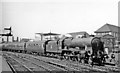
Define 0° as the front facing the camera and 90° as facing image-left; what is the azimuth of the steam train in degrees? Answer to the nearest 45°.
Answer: approximately 315°
